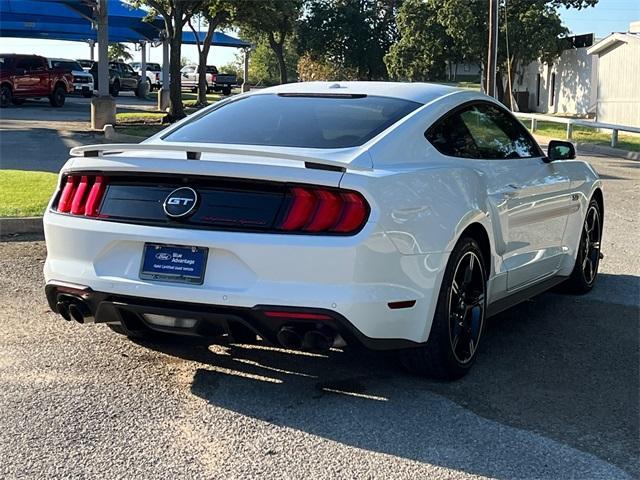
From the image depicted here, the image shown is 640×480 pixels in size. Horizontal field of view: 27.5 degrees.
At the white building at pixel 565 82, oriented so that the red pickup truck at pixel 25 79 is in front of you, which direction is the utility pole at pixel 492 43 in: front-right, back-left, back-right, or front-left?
front-left

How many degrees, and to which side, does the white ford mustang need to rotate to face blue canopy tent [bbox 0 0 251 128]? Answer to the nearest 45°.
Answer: approximately 45° to its left

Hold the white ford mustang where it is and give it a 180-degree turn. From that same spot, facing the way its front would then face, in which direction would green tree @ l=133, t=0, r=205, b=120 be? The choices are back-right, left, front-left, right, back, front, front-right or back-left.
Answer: back-right

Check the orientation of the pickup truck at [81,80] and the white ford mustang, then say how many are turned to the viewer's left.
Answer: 0

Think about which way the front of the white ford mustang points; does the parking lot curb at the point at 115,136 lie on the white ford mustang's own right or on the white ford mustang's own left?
on the white ford mustang's own left

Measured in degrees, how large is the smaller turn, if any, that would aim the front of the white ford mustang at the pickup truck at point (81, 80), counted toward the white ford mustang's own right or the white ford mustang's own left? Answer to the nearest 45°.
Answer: approximately 45° to the white ford mustang's own left

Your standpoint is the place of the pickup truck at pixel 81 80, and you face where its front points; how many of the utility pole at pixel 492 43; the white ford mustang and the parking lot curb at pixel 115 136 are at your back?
0

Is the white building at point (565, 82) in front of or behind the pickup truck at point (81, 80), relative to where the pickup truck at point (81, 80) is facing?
in front

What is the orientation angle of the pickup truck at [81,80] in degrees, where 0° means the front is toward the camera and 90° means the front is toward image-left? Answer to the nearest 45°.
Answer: approximately 315°

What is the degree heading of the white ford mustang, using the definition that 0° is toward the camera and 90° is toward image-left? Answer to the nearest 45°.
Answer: approximately 225°

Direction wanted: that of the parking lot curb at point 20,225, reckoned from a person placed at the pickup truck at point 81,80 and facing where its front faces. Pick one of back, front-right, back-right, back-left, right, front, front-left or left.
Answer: front-right

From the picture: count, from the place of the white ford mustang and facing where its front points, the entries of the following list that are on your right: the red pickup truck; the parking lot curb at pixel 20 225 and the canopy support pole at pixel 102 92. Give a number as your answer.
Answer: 0

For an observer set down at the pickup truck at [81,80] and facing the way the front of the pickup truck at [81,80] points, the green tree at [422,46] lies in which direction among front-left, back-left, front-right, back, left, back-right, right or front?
front-left

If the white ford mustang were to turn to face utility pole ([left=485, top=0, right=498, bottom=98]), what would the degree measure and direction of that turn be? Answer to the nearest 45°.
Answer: approximately 45° to its left

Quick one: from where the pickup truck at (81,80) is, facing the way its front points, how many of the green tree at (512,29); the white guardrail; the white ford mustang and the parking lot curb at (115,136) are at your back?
0
